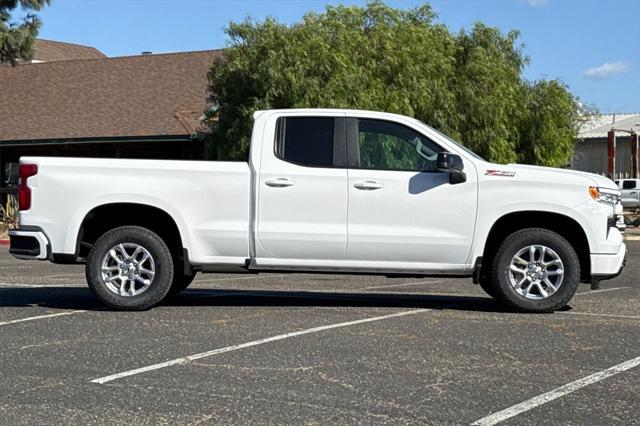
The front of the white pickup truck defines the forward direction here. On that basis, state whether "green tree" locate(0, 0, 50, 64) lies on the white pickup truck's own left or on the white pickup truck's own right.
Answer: on the white pickup truck's own left

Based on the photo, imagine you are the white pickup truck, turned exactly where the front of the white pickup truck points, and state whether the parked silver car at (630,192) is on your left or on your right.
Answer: on your left

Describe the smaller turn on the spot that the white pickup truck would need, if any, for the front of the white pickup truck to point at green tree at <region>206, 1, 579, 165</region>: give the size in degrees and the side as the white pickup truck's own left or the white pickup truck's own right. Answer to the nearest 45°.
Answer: approximately 90° to the white pickup truck's own left

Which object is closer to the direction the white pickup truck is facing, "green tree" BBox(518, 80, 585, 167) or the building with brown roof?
the green tree

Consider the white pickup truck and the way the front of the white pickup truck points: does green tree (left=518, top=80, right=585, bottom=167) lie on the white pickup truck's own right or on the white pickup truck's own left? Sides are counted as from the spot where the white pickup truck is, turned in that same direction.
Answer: on the white pickup truck's own left

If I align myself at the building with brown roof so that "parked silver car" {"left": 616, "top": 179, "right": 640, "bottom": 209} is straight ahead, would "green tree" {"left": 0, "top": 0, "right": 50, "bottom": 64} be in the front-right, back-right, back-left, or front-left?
back-left

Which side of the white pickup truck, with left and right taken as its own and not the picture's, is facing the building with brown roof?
left

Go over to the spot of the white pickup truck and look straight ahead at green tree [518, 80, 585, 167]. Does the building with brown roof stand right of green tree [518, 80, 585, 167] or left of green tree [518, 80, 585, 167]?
left

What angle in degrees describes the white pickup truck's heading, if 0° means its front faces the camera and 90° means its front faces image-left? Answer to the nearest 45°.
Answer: approximately 270°
